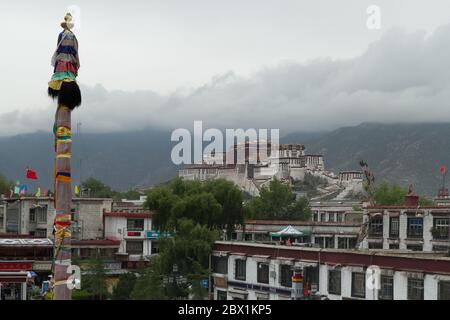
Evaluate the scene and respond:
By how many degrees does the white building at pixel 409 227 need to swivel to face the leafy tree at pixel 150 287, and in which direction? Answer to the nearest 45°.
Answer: approximately 45° to its right

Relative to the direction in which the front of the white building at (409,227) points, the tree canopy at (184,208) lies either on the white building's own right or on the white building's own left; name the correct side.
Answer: on the white building's own right

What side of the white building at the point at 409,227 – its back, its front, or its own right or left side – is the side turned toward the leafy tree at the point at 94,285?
right

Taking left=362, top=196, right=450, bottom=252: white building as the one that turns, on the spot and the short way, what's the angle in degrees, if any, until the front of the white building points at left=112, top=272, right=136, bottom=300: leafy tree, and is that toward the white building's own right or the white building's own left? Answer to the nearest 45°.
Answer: approximately 45° to the white building's own right

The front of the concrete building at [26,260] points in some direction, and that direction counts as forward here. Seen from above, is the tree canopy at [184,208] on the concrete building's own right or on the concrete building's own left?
on the concrete building's own left

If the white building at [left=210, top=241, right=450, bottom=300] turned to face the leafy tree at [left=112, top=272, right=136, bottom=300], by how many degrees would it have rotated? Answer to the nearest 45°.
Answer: approximately 90° to its right

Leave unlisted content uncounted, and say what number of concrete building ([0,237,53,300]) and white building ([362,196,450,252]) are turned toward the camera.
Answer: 2

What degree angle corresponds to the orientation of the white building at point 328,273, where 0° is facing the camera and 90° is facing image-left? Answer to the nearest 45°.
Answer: approximately 45°
